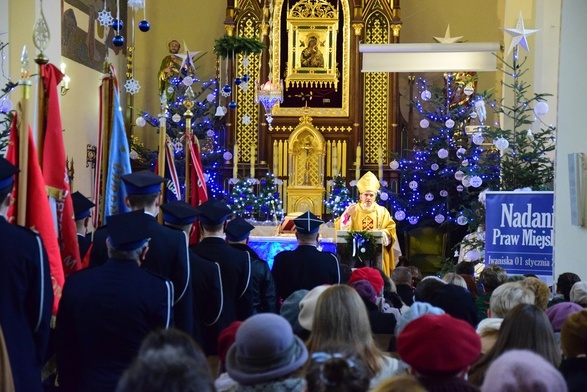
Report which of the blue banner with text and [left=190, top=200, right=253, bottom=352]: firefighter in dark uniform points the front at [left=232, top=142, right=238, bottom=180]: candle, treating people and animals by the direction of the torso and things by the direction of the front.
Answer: the firefighter in dark uniform

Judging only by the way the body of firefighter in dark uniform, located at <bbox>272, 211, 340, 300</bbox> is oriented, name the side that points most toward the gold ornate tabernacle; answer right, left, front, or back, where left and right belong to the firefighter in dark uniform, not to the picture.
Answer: front

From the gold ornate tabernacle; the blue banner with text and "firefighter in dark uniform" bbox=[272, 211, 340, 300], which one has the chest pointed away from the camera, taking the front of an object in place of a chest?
the firefighter in dark uniform

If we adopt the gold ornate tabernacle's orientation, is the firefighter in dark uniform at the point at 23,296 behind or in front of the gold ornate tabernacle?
in front

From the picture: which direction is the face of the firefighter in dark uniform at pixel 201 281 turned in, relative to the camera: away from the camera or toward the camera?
away from the camera

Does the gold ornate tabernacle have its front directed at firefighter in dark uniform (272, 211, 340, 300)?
yes

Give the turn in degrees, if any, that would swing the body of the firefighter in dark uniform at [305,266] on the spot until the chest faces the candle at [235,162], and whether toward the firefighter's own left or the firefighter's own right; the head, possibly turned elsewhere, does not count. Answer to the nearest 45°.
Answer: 0° — they already face it

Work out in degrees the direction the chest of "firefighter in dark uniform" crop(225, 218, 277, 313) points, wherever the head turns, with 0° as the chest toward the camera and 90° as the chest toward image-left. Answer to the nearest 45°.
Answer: approximately 225°

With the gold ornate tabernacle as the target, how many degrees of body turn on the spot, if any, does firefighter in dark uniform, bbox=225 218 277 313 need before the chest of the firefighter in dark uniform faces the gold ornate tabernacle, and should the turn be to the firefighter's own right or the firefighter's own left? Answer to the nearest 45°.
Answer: approximately 45° to the firefighter's own left

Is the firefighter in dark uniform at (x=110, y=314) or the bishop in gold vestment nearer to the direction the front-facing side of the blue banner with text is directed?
the firefighter in dark uniform

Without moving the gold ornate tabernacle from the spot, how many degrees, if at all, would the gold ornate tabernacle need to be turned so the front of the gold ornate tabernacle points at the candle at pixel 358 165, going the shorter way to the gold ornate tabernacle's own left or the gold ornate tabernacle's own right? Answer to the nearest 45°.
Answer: approximately 90° to the gold ornate tabernacle's own left

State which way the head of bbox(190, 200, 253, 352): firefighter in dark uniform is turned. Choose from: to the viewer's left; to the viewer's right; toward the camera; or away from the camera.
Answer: away from the camera

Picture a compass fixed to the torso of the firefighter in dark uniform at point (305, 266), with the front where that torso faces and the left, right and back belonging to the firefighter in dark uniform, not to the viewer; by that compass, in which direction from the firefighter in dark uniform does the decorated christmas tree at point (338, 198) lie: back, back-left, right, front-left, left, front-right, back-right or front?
front

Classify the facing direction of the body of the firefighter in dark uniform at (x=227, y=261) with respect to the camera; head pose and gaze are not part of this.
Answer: away from the camera

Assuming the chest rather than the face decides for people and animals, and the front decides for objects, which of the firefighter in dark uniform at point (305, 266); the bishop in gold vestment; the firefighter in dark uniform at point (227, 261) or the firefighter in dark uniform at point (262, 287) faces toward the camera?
the bishop in gold vestment

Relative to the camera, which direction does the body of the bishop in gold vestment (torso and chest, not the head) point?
toward the camera

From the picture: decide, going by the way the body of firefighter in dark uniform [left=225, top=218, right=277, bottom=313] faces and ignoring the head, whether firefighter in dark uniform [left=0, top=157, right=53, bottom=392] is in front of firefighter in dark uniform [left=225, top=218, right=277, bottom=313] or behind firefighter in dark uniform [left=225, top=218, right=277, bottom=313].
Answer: behind

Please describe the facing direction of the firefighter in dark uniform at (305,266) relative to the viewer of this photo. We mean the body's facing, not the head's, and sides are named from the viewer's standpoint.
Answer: facing away from the viewer
